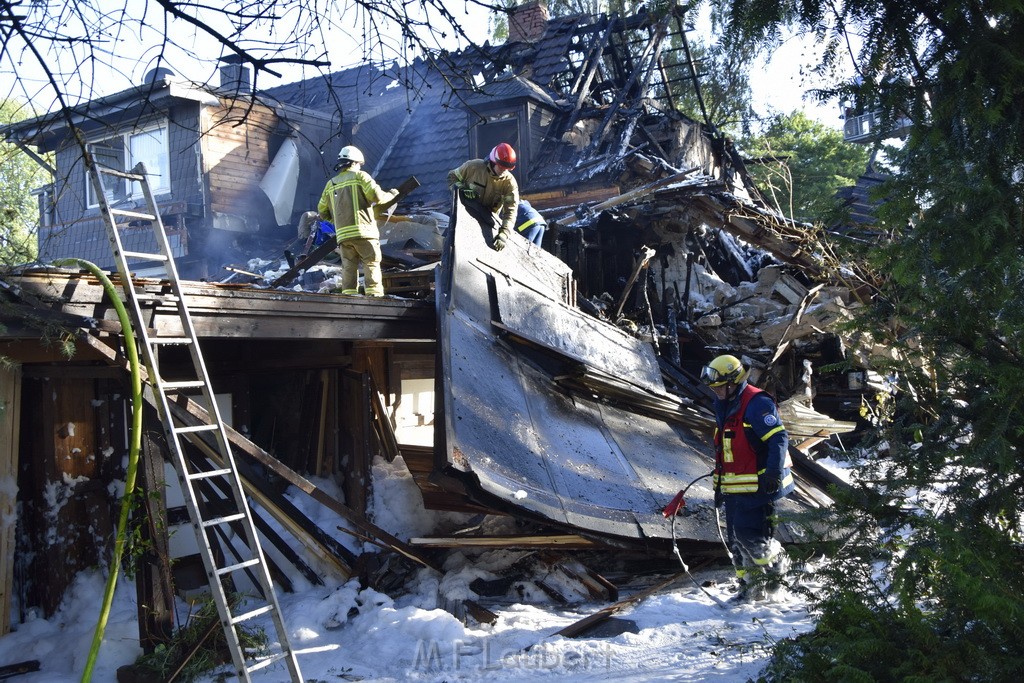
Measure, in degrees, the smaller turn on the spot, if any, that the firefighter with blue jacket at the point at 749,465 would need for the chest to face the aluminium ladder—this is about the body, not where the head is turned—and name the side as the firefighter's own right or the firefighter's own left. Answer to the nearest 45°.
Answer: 0° — they already face it

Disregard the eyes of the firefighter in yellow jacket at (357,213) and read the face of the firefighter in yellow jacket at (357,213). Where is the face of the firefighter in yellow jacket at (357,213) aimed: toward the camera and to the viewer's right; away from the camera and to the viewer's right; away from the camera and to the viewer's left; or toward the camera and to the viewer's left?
away from the camera and to the viewer's right

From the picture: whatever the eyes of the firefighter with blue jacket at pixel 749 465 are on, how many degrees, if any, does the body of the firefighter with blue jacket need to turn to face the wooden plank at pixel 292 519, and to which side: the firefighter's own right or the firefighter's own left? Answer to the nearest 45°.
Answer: approximately 45° to the firefighter's own right

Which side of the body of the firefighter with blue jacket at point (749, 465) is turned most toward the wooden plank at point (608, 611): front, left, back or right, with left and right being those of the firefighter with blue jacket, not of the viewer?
front

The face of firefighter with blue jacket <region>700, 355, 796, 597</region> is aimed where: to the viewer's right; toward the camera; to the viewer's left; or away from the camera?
to the viewer's left

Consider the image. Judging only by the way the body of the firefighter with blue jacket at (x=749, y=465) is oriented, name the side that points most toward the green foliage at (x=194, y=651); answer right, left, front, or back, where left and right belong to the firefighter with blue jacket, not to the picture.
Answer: front

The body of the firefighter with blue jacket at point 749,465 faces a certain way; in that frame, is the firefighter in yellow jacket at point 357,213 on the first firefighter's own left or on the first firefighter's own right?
on the first firefighter's own right

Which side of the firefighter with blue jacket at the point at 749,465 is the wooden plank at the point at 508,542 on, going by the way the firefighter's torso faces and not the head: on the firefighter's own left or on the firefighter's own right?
on the firefighter's own right

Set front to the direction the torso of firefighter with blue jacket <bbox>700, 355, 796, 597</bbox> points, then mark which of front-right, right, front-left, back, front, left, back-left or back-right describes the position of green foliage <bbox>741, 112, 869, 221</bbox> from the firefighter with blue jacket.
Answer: back-right

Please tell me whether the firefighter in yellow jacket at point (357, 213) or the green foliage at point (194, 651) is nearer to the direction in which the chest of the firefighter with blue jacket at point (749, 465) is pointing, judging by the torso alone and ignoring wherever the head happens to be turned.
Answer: the green foliage

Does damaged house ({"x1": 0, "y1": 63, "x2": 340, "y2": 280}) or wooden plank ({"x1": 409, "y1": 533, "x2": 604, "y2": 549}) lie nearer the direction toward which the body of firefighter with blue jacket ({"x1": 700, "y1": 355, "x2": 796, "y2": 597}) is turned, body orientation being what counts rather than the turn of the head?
the wooden plank

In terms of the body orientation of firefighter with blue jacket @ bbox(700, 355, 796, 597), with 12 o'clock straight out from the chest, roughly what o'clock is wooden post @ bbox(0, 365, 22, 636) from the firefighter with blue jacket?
The wooden post is roughly at 1 o'clock from the firefighter with blue jacket.

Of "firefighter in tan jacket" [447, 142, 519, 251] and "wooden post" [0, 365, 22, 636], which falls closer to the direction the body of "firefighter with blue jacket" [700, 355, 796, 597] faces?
the wooden post

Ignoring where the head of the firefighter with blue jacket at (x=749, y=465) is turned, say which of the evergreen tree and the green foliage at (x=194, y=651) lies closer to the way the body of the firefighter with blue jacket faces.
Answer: the green foliage

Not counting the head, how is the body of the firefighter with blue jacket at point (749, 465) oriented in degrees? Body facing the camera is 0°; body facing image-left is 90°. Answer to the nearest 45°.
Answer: approximately 45°
